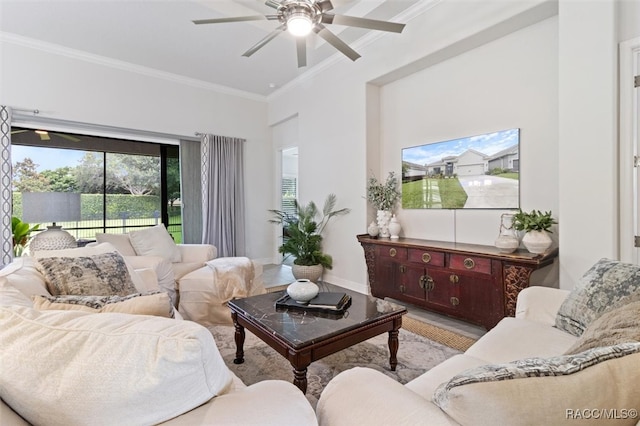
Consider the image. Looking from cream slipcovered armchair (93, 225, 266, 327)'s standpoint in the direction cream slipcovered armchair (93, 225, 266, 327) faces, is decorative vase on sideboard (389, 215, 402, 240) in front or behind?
in front

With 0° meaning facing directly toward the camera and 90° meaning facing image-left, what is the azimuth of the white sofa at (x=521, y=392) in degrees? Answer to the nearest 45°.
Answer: approximately 135°

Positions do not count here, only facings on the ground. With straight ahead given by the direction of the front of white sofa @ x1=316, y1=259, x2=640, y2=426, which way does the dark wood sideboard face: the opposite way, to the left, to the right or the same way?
to the left

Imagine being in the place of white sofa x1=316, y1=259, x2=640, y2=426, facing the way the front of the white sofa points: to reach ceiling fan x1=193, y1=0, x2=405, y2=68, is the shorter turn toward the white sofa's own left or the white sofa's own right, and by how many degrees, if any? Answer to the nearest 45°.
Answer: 0° — it already faces it

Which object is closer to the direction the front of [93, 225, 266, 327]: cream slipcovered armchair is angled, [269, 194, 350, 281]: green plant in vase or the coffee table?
the coffee table

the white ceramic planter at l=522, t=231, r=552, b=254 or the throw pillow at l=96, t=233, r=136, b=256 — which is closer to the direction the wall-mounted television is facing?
the throw pillow

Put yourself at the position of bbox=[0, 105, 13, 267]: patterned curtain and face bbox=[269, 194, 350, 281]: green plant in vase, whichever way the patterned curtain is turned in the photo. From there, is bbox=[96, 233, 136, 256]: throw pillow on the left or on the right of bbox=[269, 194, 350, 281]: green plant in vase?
right

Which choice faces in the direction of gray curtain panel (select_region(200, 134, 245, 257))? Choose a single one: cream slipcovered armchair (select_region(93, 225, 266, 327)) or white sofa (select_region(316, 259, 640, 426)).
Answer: white sofa (select_region(316, 259, 640, 426))

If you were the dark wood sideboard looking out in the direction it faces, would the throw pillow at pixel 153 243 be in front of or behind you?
in front

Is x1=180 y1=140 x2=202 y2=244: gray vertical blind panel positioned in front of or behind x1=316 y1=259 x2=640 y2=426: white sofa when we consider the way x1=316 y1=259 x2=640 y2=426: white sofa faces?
in front
